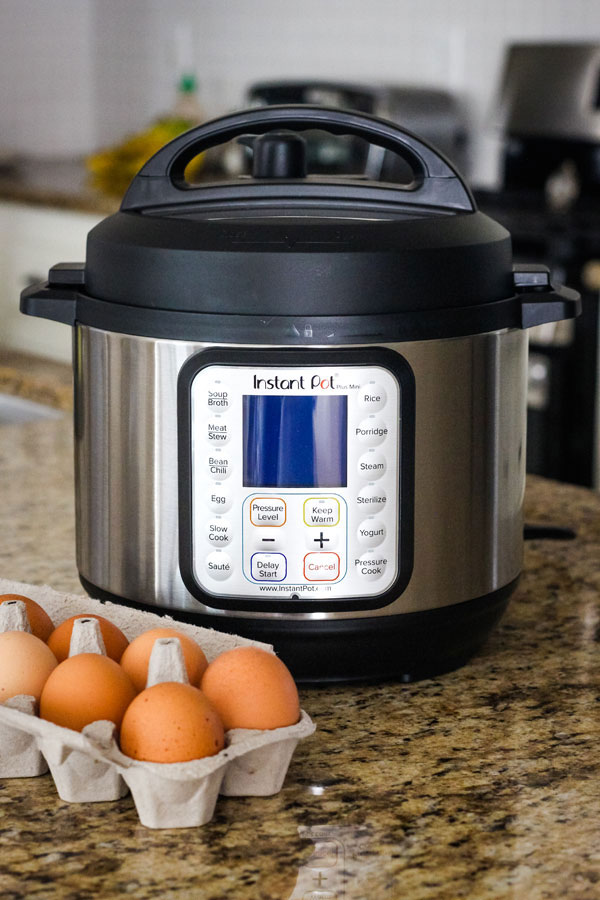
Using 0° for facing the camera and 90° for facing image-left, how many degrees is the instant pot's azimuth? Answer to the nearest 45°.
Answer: approximately 0°

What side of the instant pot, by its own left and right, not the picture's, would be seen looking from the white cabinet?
back

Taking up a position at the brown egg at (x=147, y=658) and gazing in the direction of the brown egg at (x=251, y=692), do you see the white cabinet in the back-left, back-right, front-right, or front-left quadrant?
back-left

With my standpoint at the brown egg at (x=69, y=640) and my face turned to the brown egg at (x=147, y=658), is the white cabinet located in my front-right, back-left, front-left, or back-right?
back-left
